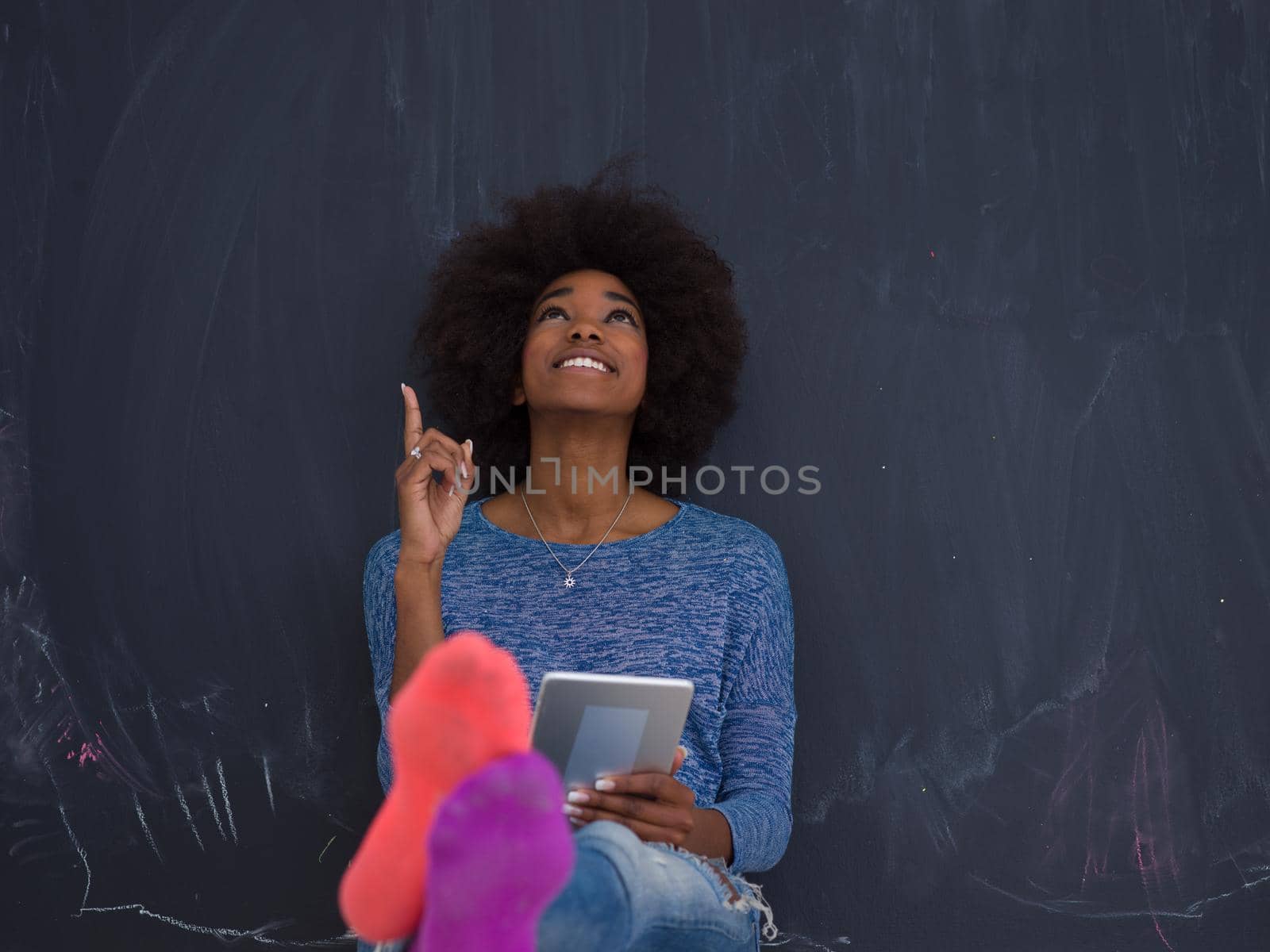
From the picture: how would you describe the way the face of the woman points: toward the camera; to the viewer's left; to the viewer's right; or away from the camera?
toward the camera

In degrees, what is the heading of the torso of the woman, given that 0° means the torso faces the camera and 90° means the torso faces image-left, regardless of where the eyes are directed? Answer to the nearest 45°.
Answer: approximately 0°
